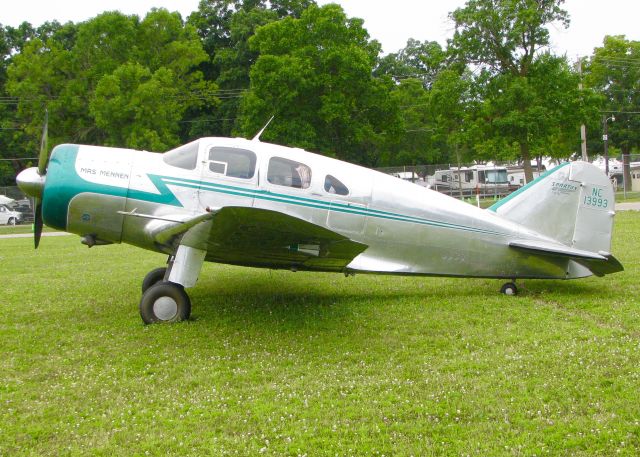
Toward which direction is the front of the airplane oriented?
to the viewer's left

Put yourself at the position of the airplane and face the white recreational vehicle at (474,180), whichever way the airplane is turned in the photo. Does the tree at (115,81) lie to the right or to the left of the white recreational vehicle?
left

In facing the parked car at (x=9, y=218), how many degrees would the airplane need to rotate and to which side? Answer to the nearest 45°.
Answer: approximately 45° to its right

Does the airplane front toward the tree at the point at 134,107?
no

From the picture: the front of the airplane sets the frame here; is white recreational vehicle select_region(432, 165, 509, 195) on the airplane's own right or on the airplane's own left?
on the airplane's own right

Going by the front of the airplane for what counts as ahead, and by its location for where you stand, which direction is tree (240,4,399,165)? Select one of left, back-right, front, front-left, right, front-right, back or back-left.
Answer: right
